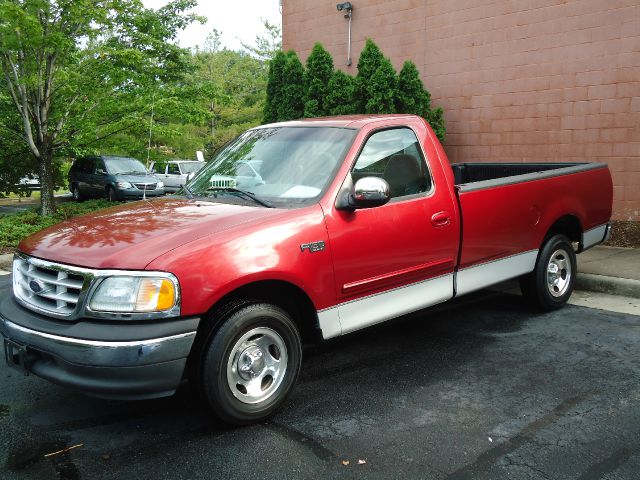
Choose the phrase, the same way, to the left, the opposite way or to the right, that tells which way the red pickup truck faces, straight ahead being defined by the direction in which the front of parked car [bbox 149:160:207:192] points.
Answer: to the right

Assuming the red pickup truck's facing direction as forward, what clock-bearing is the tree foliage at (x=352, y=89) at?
The tree foliage is roughly at 5 o'clock from the red pickup truck.

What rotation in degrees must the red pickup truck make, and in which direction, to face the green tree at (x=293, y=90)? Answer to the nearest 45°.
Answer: approximately 135° to its right

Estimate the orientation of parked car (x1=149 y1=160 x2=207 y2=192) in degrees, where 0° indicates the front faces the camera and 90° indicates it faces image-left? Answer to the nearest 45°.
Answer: approximately 315°

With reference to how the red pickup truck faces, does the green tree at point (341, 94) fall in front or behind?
behind

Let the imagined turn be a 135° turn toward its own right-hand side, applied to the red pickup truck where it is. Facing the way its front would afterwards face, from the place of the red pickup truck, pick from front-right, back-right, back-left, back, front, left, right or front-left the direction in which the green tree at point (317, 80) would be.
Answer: front

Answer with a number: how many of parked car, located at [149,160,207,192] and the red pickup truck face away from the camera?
0

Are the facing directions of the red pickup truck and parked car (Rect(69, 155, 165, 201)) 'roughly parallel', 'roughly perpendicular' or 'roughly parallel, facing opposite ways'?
roughly perpendicular

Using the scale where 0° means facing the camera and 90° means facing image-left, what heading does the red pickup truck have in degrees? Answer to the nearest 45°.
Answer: approximately 45°

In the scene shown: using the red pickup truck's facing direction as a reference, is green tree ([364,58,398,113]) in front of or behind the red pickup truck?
behind

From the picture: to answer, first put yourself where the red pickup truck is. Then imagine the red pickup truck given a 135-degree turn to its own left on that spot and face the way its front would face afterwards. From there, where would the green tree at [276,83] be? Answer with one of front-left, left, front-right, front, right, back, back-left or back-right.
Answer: left

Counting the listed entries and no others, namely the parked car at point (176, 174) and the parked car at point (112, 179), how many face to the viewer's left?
0
